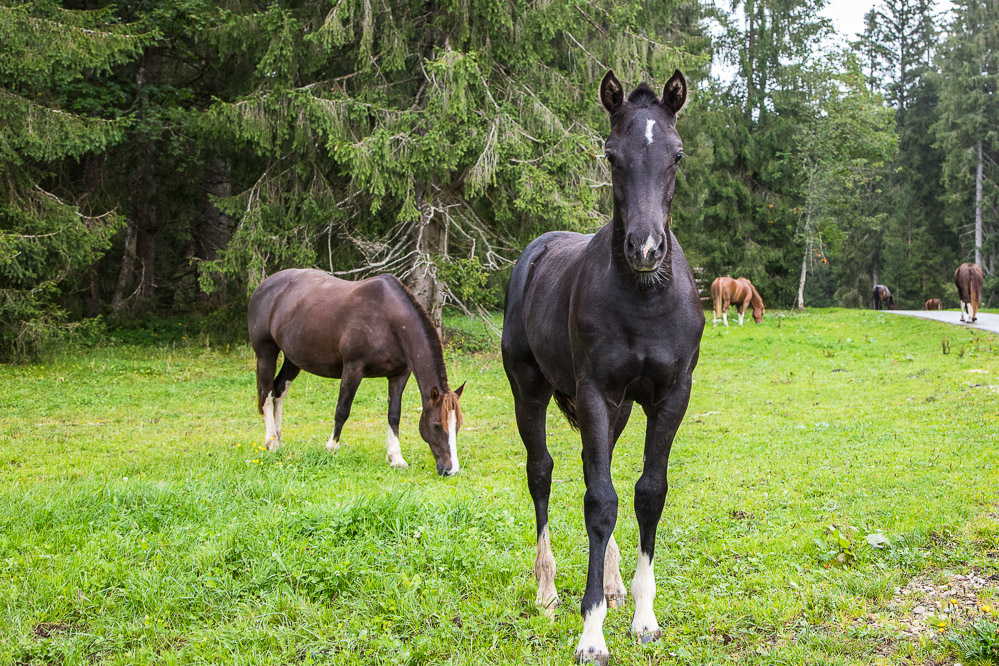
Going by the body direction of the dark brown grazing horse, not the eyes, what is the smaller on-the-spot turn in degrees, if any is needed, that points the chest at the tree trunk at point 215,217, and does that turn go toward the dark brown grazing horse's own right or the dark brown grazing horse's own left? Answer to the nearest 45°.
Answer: approximately 135° to the dark brown grazing horse's own left

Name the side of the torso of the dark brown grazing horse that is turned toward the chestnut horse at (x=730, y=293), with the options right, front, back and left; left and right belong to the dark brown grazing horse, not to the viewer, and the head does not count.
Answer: left

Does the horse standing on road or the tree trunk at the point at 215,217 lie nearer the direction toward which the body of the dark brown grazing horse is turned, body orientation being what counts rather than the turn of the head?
the horse standing on road

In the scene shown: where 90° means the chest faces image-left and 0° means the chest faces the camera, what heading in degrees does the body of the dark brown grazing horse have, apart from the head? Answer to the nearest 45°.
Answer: approximately 315°

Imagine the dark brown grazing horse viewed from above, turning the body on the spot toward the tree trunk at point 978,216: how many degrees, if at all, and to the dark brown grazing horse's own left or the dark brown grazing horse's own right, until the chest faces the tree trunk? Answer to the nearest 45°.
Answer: approximately 90° to the dark brown grazing horse's own left

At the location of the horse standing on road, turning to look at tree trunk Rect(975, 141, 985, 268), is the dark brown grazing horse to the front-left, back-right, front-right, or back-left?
back-left

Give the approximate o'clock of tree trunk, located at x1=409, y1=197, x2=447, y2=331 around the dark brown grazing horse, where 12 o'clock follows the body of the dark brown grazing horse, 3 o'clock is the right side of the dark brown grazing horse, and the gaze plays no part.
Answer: The tree trunk is roughly at 8 o'clock from the dark brown grazing horse.

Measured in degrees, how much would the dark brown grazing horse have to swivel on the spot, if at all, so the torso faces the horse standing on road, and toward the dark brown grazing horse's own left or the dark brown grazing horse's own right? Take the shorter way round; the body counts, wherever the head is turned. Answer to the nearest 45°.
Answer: approximately 90° to the dark brown grazing horse's own left

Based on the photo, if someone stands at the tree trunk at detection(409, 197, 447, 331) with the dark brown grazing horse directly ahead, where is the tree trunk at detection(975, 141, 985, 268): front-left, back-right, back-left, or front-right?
back-left
